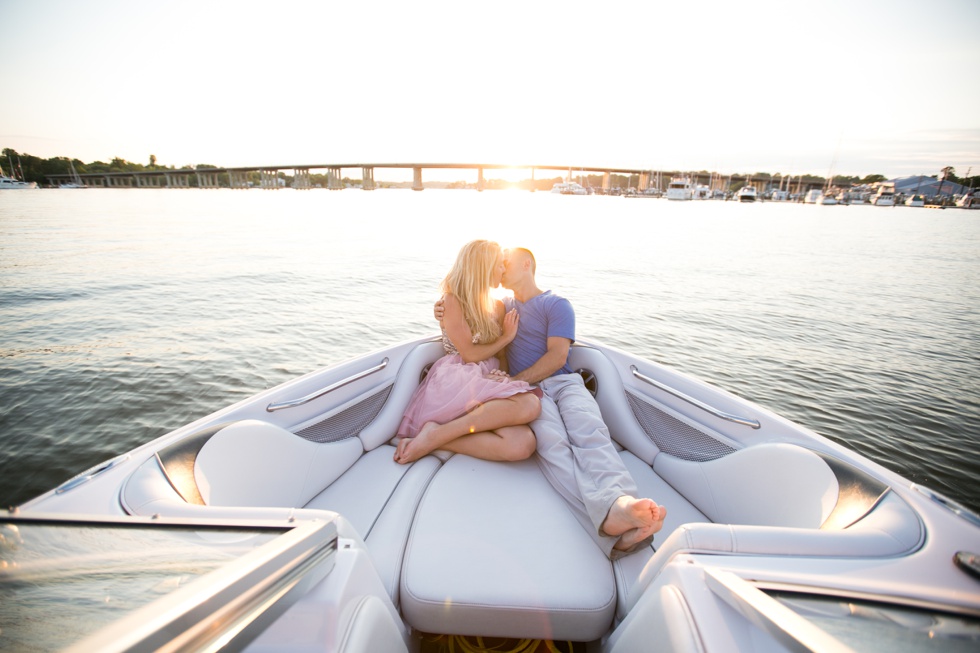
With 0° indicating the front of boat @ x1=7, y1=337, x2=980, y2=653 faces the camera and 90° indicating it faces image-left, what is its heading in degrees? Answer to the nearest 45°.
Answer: approximately 180°

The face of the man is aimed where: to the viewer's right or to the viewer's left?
to the viewer's left
